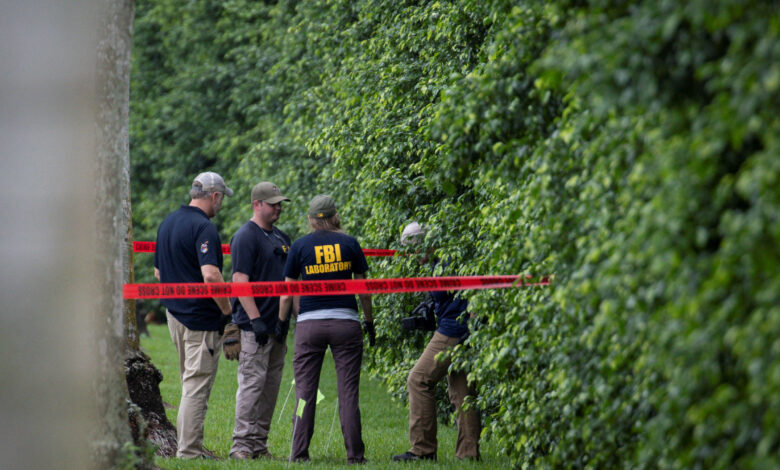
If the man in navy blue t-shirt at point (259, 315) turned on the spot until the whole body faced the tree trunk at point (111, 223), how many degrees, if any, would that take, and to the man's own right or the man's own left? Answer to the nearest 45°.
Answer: approximately 45° to the man's own right

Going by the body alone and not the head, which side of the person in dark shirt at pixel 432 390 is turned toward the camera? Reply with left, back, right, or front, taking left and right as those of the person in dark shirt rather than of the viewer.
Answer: left

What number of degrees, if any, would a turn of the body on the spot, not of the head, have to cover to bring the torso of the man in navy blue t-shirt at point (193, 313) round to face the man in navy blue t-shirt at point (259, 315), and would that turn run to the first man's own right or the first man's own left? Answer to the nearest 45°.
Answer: approximately 45° to the first man's own right

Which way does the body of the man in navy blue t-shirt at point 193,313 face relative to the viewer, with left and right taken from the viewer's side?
facing away from the viewer and to the right of the viewer

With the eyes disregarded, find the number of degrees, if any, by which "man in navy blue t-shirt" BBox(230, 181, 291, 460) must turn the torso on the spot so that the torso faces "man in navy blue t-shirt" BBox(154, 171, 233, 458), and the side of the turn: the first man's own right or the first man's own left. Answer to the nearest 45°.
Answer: approximately 90° to the first man's own right

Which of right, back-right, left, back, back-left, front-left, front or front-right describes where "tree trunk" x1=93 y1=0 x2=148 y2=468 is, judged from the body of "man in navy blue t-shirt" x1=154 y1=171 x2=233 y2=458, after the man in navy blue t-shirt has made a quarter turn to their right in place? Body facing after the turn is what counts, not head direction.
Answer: front-right
